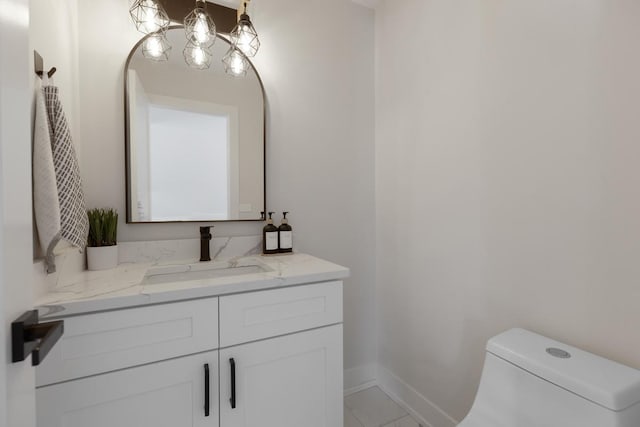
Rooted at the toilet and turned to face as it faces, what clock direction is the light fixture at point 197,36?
The light fixture is roughly at 1 o'clock from the toilet.

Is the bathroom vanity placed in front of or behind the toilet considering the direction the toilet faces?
in front

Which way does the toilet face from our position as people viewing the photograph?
facing the viewer and to the left of the viewer

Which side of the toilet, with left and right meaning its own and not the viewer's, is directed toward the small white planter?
front

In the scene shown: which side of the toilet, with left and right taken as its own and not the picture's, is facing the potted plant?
front

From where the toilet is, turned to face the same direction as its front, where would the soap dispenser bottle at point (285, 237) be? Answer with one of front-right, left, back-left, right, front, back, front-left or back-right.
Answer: front-right

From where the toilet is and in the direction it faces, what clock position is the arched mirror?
The arched mirror is roughly at 1 o'clock from the toilet.
